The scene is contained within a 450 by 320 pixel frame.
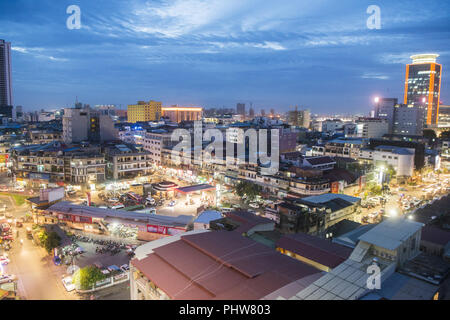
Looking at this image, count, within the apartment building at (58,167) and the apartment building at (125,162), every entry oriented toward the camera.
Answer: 2

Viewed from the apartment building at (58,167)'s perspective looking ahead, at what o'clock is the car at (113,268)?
The car is roughly at 12 o'clock from the apartment building.

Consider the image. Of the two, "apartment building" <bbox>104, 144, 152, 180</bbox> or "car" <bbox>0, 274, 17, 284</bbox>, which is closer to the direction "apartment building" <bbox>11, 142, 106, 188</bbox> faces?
the car

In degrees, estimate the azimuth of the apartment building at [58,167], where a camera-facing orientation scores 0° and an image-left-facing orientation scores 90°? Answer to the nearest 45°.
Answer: approximately 0°

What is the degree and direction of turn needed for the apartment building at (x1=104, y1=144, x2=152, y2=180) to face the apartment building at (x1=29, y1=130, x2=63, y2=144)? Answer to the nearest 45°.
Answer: approximately 135° to its right

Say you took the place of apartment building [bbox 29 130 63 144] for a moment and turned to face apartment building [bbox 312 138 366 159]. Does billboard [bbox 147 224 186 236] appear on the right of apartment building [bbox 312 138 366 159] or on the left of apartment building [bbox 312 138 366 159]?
right

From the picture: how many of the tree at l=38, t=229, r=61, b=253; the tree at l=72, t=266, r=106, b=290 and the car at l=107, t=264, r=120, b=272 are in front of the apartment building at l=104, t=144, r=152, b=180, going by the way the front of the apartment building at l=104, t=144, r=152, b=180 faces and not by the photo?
3

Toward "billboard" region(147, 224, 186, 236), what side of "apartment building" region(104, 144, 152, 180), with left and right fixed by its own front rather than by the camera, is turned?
front

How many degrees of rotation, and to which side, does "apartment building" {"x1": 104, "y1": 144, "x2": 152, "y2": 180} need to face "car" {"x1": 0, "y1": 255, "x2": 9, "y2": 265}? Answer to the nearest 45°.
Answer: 0° — it already faces it

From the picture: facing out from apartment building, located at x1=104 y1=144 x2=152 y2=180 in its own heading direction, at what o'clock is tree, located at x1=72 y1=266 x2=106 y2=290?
The tree is roughly at 12 o'clock from the apartment building.

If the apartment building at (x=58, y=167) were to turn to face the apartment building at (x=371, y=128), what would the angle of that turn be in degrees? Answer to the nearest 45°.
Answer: approximately 90° to its left

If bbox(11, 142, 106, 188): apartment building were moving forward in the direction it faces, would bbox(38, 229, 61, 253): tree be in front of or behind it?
in front

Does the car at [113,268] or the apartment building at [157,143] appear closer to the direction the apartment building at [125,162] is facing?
the car
